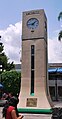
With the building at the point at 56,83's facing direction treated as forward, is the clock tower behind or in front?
in front

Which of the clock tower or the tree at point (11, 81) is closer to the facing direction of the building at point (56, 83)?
the clock tower

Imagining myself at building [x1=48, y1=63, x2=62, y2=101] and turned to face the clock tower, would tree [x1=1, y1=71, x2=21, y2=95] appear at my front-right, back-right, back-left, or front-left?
front-right

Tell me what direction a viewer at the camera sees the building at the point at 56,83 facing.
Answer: facing the viewer

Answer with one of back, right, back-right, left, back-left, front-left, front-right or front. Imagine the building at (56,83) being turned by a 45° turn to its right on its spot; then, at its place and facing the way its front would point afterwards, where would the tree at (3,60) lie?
front-right

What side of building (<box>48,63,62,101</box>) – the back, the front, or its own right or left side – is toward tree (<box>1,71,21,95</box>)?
right
